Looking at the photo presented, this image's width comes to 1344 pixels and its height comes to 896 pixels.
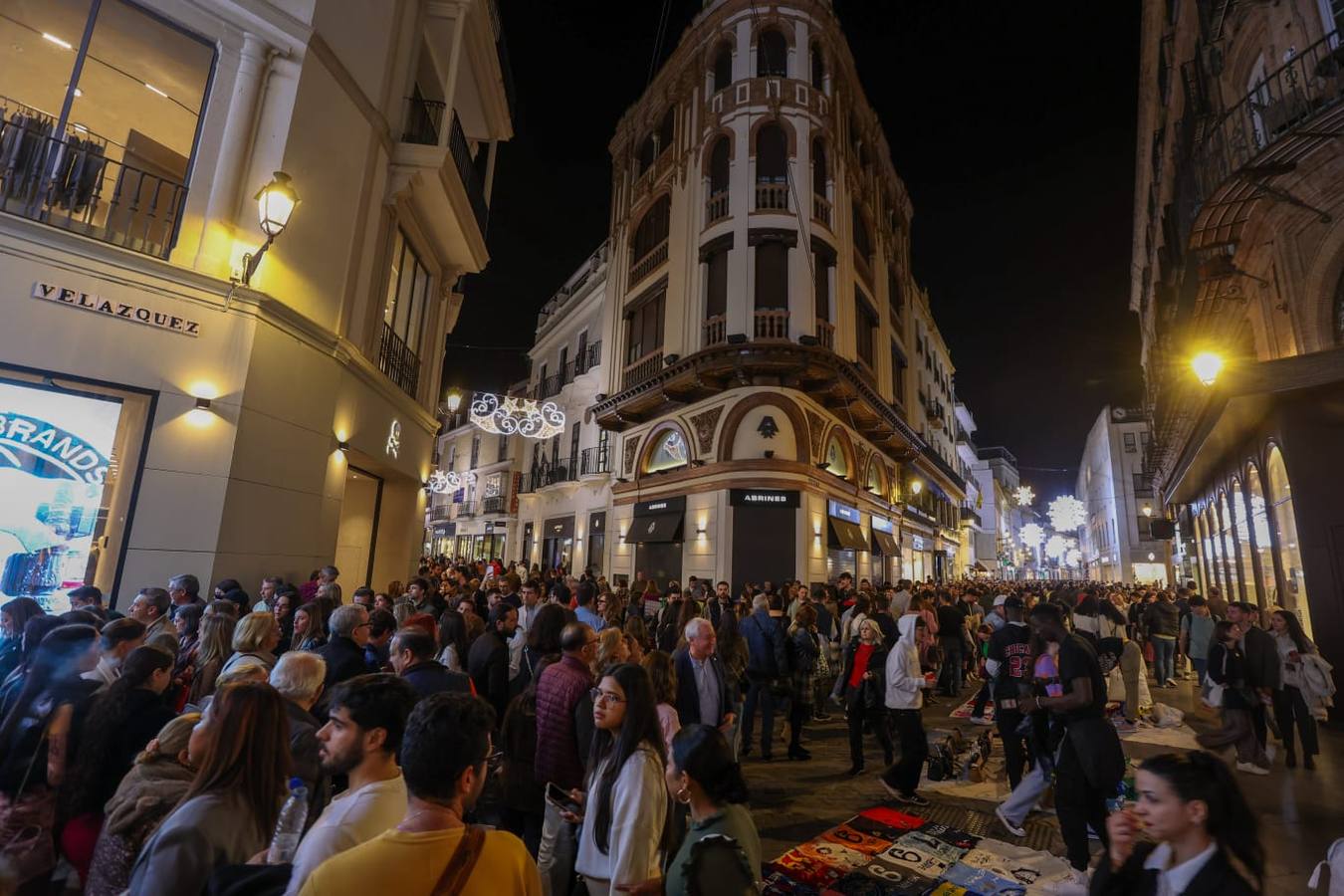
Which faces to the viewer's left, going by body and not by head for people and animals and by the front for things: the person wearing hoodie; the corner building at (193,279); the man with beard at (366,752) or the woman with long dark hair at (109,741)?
the man with beard

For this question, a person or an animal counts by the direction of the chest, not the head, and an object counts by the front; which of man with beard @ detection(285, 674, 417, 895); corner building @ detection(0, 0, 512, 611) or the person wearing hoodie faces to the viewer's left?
the man with beard

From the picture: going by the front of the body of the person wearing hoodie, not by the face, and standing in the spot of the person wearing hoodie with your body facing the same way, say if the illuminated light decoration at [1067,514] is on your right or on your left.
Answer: on your left

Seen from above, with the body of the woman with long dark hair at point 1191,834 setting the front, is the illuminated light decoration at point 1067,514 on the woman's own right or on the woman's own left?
on the woman's own right

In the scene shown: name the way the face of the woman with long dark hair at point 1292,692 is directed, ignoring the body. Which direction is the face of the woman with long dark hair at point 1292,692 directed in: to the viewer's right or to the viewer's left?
to the viewer's left

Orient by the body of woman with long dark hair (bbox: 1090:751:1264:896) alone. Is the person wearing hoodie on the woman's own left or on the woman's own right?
on the woman's own right

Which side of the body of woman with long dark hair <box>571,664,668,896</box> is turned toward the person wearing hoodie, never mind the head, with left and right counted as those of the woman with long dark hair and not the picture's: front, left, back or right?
back

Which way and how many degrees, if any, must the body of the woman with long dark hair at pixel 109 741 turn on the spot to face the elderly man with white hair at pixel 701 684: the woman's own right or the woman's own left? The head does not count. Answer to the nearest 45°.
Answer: approximately 45° to the woman's own right

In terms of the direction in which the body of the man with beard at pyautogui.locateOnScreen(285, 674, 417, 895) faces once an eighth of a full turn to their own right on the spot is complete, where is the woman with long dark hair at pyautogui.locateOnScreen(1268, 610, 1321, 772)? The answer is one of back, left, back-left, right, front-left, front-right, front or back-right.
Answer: back-right

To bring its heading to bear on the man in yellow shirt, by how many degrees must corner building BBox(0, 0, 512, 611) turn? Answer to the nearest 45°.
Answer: approximately 45° to its right

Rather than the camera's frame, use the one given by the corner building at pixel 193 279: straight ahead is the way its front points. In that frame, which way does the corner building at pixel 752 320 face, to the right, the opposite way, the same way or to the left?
to the right

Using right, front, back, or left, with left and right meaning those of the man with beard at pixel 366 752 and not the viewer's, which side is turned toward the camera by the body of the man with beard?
left
